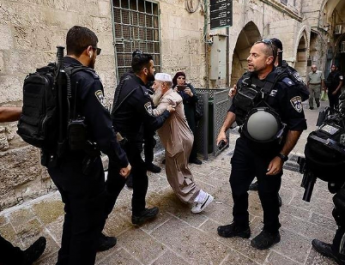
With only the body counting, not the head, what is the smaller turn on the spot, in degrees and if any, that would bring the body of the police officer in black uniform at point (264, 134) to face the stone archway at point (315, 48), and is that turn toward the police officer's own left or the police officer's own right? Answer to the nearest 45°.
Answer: approximately 135° to the police officer's own right

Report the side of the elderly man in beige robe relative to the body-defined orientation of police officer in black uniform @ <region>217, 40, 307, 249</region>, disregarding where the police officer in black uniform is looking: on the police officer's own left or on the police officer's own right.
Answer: on the police officer's own right

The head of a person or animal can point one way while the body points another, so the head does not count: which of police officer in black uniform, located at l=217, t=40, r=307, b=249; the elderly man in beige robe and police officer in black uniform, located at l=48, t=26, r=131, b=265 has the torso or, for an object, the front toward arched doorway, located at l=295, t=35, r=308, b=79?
police officer in black uniform, located at l=48, t=26, r=131, b=265

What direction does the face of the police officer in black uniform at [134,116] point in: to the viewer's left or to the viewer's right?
to the viewer's right

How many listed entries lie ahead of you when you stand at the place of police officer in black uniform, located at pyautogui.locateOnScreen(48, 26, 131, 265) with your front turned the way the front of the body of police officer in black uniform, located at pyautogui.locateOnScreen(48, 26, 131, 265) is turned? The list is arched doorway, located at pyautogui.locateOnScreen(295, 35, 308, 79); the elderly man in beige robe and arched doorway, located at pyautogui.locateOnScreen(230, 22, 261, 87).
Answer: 3

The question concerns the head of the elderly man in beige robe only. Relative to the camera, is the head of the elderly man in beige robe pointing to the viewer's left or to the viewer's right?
to the viewer's left

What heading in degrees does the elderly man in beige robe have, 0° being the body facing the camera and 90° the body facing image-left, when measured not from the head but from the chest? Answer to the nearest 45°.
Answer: approximately 90°

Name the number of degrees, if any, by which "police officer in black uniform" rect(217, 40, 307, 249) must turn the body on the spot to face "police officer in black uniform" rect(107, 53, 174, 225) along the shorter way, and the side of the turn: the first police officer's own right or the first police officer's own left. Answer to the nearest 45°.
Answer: approximately 45° to the first police officer's own right

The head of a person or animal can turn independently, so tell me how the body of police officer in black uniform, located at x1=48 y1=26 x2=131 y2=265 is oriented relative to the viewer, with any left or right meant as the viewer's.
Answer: facing away from the viewer and to the right of the viewer

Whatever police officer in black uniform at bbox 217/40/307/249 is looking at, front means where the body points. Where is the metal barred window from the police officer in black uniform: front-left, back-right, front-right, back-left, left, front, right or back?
right
